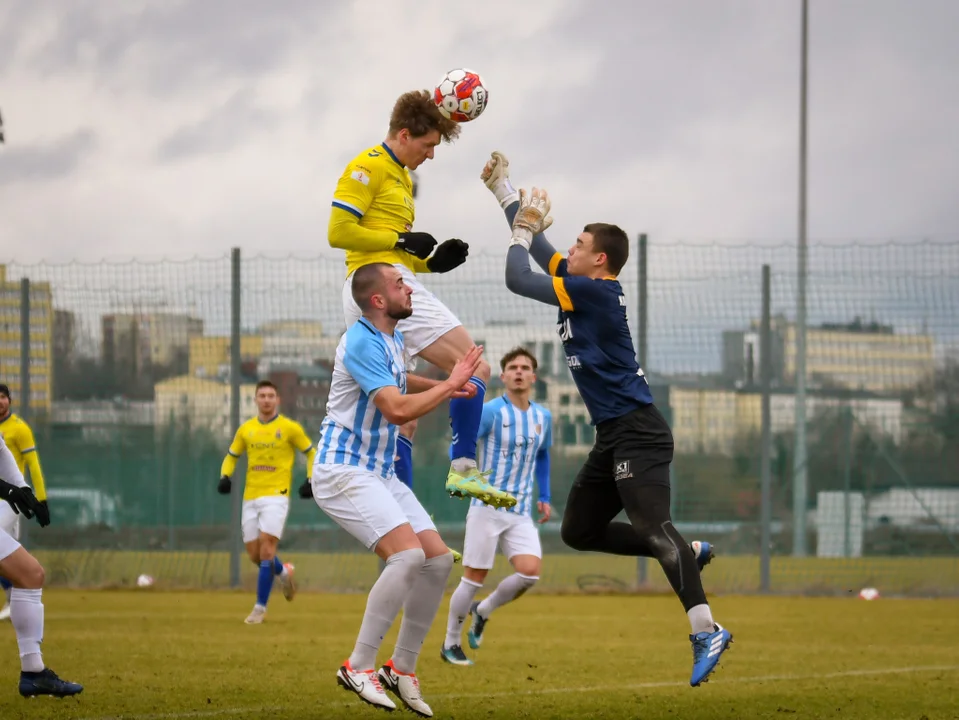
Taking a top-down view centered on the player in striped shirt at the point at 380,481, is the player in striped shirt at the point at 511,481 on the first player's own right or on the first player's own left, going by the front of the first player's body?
on the first player's own left

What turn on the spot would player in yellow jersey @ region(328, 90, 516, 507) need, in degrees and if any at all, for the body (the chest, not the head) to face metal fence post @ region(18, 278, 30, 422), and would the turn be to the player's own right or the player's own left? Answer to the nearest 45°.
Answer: approximately 135° to the player's own left

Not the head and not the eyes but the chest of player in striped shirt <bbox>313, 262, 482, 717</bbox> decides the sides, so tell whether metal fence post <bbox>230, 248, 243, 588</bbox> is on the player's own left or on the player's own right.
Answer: on the player's own left

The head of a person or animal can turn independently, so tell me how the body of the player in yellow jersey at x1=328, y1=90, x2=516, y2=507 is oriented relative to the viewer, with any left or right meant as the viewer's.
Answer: facing to the right of the viewer

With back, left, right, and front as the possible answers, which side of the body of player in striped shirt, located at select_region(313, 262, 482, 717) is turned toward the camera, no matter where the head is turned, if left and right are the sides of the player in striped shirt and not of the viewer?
right

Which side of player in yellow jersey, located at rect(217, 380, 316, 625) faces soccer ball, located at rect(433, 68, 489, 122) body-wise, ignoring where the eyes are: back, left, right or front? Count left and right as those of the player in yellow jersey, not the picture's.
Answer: front

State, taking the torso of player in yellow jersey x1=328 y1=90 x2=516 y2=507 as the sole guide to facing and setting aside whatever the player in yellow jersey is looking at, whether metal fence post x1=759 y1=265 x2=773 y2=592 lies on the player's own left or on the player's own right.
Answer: on the player's own left

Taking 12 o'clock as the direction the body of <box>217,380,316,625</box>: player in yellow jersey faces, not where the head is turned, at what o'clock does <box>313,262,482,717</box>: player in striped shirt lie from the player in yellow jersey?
The player in striped shirt is roughly at 12 o'clock from the player in yellow jersey.

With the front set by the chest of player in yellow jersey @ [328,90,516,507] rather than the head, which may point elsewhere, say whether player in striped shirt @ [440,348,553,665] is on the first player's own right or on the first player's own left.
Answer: on the first player's own left

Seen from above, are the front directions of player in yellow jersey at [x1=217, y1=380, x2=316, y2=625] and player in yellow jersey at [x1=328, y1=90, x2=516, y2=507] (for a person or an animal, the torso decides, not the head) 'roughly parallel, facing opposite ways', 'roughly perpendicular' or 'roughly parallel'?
roughly perpendicular

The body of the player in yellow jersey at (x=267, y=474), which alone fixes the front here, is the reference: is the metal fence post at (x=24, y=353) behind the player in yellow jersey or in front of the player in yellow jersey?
behind

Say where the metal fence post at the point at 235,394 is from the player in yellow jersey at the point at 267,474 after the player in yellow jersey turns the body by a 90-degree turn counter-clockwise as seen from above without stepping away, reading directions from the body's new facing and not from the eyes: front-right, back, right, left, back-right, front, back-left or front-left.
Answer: left

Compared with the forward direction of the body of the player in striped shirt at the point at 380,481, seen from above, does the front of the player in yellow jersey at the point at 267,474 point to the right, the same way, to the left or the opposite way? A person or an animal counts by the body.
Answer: to the right

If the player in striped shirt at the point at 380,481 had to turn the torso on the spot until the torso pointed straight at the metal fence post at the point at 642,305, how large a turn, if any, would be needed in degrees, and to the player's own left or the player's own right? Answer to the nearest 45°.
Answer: approximately 90° to the player's own left

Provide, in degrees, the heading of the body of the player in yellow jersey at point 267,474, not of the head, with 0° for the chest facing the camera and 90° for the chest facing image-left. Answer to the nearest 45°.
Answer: approximately 0°
